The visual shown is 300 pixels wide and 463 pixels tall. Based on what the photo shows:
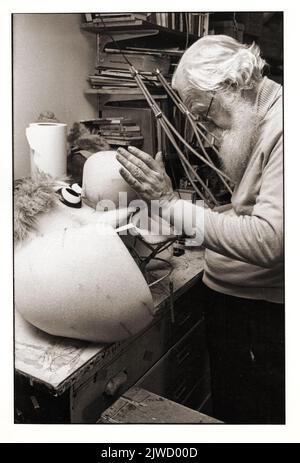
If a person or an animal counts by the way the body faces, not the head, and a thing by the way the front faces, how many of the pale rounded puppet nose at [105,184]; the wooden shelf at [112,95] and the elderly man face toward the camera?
1

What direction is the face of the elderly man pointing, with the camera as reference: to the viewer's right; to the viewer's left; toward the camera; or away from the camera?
to the viewer's left

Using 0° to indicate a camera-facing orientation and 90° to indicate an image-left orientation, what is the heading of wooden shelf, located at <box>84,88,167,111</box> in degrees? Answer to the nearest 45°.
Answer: approximately 0°

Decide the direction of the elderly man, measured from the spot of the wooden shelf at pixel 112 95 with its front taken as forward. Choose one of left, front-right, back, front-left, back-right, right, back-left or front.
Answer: front-left

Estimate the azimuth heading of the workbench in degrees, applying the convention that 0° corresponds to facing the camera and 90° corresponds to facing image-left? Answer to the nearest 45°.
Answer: approximately 315°

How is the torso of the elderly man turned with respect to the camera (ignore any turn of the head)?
to the viewer's left
